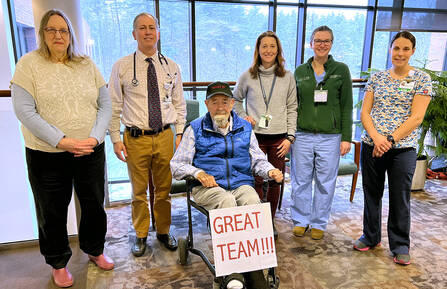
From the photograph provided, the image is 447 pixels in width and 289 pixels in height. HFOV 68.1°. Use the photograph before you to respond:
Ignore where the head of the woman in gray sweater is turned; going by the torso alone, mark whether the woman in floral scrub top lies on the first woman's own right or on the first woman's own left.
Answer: on the first woman's own left

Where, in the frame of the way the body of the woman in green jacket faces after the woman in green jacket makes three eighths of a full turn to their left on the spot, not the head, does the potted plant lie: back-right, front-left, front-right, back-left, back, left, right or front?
front

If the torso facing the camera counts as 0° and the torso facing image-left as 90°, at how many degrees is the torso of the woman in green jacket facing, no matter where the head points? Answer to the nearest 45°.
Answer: approximately 0°
